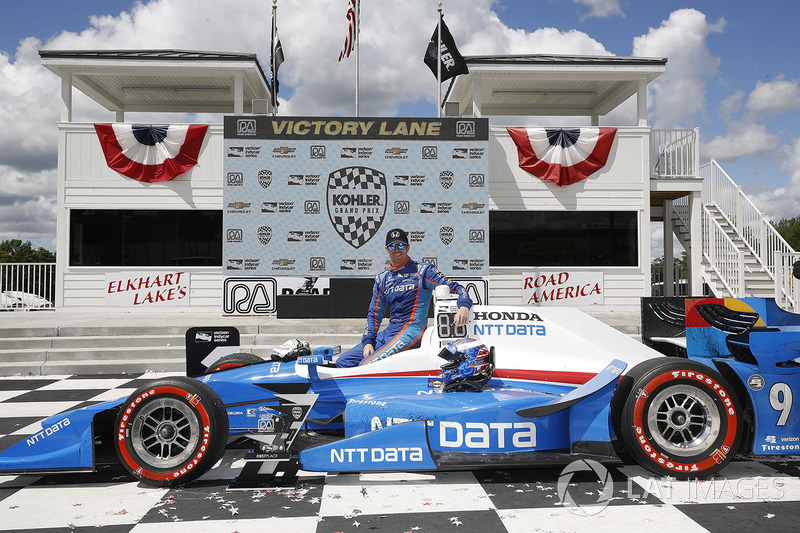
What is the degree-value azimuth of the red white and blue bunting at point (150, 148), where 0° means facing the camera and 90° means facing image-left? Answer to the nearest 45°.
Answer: approximately 0°

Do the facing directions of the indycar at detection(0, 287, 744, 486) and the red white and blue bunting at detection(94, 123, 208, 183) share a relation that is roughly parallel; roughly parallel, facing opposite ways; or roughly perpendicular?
roughly perpendicular

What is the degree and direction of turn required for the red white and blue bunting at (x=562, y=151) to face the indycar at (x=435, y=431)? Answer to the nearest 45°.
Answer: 0° — it already faces it

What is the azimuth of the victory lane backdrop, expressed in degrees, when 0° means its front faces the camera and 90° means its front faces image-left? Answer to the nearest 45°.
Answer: approximately 0°

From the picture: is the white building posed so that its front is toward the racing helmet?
yes

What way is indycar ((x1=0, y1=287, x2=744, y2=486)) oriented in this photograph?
to the viewer's left

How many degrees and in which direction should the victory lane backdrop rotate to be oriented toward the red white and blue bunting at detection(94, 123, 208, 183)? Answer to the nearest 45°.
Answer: approximately 90° to its right

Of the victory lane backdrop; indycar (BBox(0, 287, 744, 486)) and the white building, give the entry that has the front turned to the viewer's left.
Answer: the indycar
